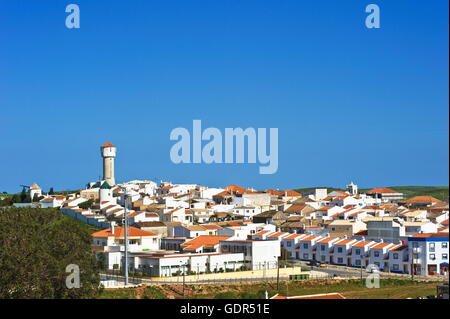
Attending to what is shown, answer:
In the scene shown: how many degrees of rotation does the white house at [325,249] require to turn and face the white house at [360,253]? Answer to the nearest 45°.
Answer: approximately 90° to its left

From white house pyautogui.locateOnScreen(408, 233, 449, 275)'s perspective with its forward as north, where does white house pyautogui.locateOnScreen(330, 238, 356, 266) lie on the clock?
white house pyautogui.locateOnScreen(330, 238, 356, 266) is roughly at 4 o'clock from white house pyautogui.locateOnScreen(408, 233, 449, 275).

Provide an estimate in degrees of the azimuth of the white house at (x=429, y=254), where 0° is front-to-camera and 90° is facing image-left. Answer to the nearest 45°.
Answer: approximately 0°

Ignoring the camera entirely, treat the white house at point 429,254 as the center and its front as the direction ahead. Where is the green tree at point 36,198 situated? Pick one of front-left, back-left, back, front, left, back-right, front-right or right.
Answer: back-right

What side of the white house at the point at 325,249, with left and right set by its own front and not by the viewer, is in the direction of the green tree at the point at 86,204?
right

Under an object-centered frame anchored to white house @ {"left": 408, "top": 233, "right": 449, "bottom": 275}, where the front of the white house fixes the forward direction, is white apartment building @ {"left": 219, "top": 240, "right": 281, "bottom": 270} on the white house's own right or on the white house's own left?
on the white house's own right

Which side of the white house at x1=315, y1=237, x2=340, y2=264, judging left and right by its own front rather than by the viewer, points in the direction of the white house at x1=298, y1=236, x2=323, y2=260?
right

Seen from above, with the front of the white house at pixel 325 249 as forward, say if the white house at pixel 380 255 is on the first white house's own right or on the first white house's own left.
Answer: on the first white house's own left

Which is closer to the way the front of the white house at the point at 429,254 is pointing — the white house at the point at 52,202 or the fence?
the fence

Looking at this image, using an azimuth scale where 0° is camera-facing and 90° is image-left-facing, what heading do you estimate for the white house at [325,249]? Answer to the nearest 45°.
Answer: approximately 45°

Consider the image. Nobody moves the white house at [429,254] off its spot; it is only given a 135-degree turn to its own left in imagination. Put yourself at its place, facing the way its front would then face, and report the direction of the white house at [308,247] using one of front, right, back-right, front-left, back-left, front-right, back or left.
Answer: left

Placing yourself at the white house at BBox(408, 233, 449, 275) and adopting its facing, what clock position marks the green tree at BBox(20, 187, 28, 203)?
The green tree is roughly at 4 o'clock from the white house.

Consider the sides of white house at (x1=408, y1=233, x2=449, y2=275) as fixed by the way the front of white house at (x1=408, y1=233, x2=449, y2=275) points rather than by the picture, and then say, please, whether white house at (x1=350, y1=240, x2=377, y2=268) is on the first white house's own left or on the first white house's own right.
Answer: on the first white house's own right

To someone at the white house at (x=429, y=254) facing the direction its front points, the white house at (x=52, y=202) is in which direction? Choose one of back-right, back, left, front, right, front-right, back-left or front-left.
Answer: back-right
